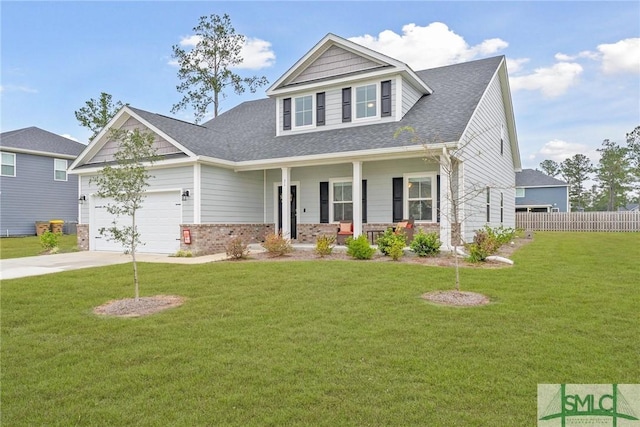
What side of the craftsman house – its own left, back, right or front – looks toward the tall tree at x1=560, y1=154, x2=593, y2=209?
back

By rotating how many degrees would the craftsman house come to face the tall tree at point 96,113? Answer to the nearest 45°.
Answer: approximately 90° to its right

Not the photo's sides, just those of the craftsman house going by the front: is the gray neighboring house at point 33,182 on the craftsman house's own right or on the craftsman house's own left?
on the craftsman house's own right

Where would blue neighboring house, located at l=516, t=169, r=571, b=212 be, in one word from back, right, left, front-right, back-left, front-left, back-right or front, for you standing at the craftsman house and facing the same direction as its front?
back

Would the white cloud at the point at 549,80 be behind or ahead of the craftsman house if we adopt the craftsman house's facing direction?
behind

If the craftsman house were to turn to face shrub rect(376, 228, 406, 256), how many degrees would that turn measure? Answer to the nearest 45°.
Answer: approximately 45° to its left

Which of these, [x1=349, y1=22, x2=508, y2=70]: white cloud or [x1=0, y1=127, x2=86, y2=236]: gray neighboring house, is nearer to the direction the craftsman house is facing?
the gray neighboring house

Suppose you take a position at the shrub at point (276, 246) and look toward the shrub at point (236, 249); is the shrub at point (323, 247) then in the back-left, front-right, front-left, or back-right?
back-left

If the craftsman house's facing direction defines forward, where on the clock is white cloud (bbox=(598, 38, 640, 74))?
The white cloud is roughly at 7 o'clock from the craftsman house.

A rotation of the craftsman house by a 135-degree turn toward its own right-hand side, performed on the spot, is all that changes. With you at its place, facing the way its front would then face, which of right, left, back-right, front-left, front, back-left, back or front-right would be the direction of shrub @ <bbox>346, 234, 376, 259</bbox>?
back

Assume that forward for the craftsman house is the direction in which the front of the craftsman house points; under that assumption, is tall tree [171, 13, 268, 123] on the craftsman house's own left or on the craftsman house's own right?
on the craftsman house's own right

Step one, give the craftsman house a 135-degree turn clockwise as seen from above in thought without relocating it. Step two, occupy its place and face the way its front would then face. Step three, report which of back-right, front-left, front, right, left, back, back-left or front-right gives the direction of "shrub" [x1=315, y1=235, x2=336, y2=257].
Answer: back

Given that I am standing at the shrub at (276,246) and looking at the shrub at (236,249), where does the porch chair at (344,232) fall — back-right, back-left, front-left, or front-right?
back-right

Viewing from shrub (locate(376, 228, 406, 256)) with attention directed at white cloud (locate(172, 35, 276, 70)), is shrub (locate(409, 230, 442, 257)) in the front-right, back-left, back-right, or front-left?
back-right
